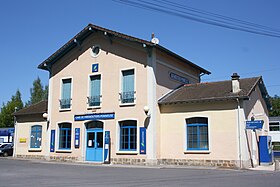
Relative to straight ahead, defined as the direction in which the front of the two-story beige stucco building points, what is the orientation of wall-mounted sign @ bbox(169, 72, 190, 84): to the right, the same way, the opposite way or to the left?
to the left

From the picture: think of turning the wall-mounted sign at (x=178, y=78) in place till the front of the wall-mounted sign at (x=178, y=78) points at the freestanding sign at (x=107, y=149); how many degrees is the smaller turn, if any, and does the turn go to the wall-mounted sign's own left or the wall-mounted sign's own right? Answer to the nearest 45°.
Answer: approximately 90° to the wall-mounted sign's own right

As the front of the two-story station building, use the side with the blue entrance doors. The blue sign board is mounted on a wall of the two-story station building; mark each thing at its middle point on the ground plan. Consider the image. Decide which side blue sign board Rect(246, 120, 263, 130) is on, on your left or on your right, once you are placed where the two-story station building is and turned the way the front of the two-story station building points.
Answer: on your left

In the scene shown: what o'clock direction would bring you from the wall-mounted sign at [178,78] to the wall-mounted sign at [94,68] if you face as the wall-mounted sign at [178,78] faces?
the wall-mounted sign at [94,68] is roughly at 4 o'clock from the wall-mounted sign at [178,78].

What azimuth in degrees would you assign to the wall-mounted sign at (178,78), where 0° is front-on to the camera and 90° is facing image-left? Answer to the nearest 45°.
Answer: approximately 315°

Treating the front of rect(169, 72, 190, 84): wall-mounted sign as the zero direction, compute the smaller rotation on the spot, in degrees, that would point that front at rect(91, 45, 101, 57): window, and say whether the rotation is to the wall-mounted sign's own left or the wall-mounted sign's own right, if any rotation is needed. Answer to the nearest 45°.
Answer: approximately 135° to the wall-mounted sign's own right

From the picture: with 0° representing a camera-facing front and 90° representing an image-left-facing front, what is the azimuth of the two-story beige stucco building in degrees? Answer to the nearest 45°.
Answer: approximately 45°
